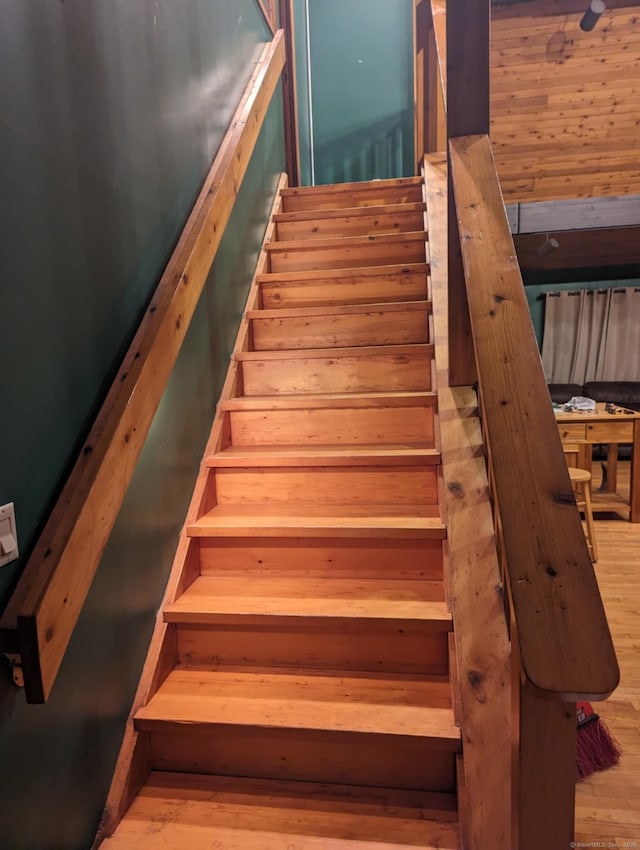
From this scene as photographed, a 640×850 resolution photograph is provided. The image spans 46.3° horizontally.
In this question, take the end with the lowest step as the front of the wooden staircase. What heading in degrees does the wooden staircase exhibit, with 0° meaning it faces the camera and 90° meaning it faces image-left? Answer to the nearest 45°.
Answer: approximately 0°

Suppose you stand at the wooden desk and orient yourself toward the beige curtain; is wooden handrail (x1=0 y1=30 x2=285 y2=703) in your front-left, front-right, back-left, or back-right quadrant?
back-left

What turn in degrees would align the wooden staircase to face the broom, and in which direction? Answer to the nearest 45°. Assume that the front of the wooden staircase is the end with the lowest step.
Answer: approximately 90° to its left

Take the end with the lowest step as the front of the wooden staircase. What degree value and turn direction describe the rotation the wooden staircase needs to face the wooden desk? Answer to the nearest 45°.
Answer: approximately 135° to its left

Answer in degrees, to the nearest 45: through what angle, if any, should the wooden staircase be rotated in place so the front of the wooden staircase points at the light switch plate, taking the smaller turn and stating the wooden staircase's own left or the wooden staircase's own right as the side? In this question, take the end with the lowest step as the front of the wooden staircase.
approximately 45° to the wooden staircase's own right
